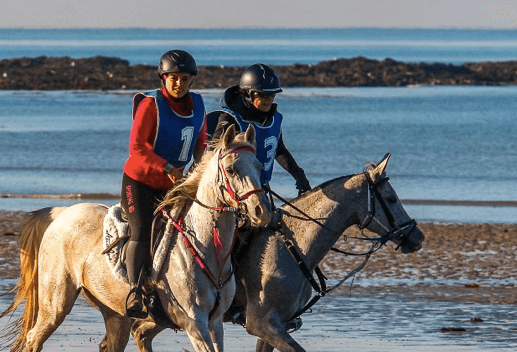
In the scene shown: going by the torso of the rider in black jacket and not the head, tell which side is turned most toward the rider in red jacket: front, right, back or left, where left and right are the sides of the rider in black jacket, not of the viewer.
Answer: right

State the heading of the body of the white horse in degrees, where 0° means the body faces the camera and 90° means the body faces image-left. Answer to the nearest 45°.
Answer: approximately 315°

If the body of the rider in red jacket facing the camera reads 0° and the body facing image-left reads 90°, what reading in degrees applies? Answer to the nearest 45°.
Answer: approximately 315°

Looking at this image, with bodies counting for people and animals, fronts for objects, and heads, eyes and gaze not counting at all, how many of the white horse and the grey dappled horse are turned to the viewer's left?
0

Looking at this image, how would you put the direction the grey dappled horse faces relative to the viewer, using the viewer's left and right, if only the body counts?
facing to the right of the viewer

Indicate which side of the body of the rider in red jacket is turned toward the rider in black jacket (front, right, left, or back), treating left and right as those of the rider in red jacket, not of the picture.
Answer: left
